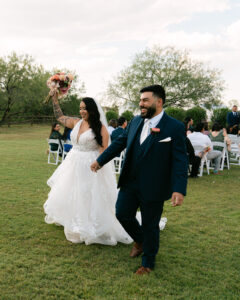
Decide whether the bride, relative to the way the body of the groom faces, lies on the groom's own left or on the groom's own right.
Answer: on the groom's own right

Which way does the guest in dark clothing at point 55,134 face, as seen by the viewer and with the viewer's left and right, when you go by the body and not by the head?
facing away from the viewer and to the right of the viewer

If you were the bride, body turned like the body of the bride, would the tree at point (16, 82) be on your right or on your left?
on your right

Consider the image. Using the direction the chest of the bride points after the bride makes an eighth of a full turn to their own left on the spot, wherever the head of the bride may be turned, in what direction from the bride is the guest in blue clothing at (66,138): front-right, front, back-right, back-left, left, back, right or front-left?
back

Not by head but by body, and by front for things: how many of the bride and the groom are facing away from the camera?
0
